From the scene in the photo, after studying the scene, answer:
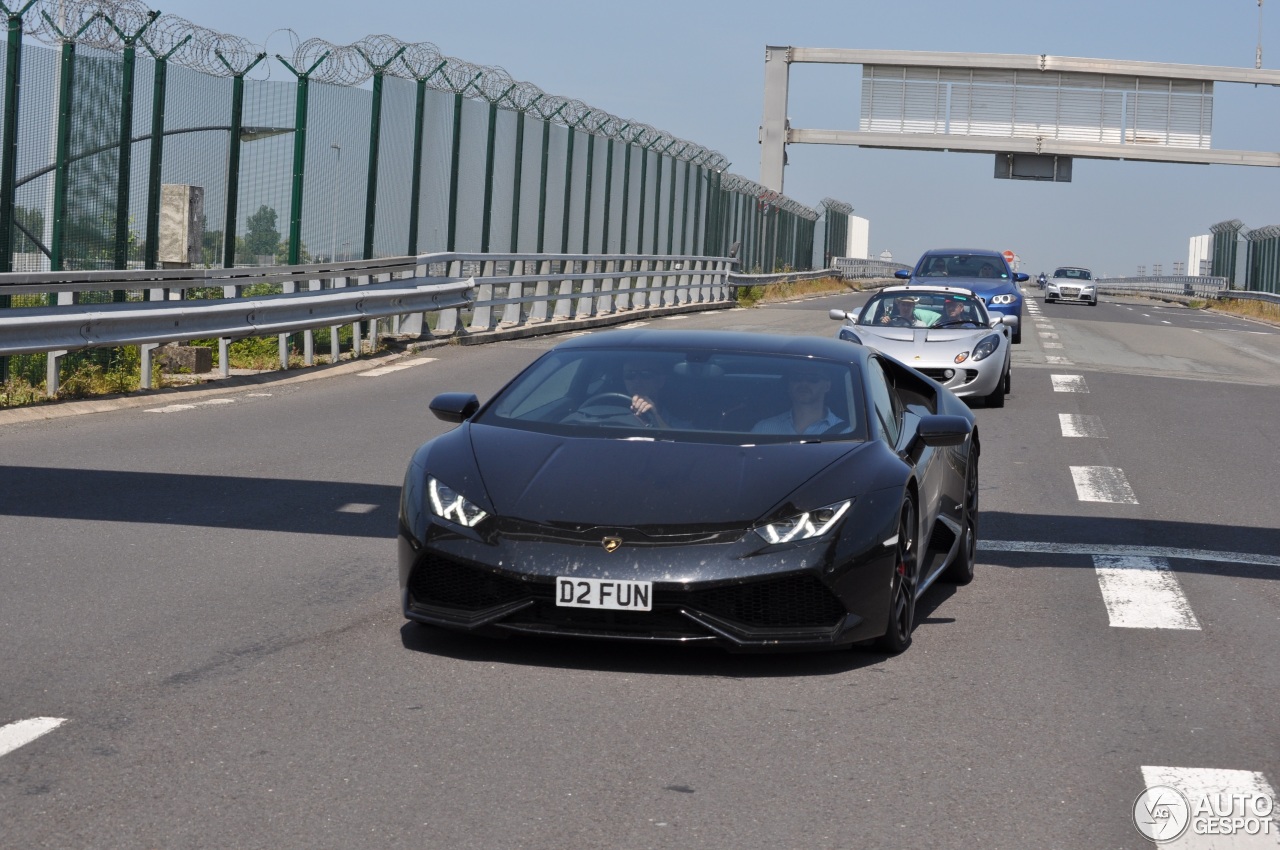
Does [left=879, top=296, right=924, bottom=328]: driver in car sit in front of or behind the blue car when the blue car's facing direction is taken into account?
in front

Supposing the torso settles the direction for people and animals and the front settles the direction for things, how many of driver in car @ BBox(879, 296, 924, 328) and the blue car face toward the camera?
2

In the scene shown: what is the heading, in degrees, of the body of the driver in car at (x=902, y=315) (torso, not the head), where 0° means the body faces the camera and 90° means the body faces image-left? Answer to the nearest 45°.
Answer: approximately 0°

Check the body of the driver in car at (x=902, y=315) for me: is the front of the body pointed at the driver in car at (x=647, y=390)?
yes

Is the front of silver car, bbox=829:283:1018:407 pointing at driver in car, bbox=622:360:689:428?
yes

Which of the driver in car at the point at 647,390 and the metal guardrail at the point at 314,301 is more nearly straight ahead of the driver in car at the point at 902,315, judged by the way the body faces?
the driver in car

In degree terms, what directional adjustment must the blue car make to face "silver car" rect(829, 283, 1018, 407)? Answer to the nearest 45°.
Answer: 0° — it already faces it

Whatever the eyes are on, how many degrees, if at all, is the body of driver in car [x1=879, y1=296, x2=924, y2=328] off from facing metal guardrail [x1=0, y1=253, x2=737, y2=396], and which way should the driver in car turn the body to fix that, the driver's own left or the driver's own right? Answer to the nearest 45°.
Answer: approximately 90° to the driver's own right

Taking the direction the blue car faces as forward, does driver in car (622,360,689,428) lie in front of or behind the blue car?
in front
